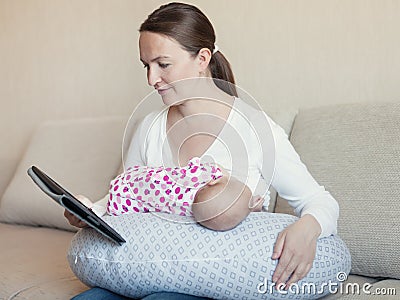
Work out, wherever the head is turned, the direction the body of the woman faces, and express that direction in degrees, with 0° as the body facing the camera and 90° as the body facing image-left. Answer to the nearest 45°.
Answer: approximately 45°
